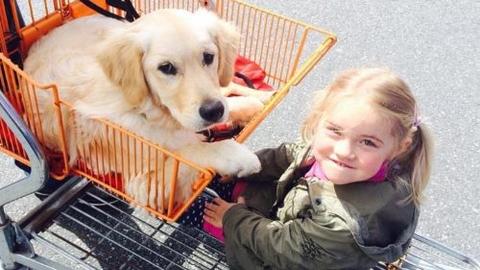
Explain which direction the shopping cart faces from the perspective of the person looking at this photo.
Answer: facing the viewer and to the right of the viewer

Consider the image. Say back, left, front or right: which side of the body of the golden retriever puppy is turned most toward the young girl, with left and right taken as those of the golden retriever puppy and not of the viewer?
front

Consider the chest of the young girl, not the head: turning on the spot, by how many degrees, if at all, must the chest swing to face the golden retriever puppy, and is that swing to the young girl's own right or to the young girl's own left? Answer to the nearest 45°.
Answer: approximately 45° to the young girl's own right

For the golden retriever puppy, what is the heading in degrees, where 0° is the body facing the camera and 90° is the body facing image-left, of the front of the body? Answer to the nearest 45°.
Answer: approximately 315°

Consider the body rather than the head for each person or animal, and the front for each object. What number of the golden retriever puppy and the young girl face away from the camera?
0
